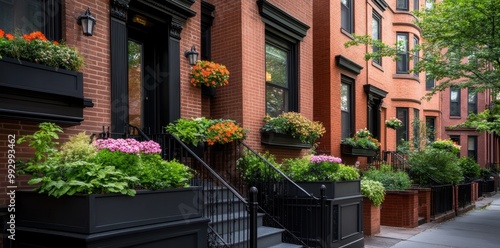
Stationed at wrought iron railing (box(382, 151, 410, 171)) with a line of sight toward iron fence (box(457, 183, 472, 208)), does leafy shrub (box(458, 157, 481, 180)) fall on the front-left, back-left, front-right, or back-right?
front-left

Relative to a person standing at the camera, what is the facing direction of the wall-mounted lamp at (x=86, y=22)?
facing the viewer and to the right of the viewer

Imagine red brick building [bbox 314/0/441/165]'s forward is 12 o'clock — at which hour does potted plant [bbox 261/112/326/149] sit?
The potted plant is roughly at 2 o'clock from the red brick building.

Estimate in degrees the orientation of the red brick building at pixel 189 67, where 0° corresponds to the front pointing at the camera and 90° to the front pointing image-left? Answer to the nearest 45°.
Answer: approximately 315°

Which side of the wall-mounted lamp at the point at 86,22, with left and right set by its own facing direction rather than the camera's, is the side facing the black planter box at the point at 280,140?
left

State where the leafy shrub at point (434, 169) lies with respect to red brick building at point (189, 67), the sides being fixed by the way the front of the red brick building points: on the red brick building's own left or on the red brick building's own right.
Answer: on the red brick building's own left

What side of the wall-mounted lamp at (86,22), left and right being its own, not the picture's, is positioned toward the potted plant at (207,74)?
left

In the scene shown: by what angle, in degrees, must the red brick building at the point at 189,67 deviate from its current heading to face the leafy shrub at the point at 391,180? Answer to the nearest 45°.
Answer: approximately 90° to its left

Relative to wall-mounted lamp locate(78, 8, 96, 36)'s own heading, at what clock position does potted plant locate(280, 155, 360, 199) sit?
The potted plant is roughly at 10 o'clock from the wall-mounted lamp.

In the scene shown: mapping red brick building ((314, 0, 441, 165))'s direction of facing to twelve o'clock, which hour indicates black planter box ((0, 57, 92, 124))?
The black planter box is roughly at 2 o'clock from the red brick building.

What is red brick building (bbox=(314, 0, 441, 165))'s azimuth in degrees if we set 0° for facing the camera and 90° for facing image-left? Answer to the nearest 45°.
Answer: approximately 315°

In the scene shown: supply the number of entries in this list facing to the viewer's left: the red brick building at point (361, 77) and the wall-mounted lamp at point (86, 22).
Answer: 0
